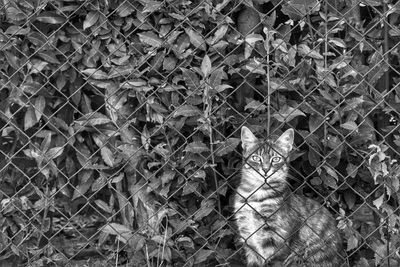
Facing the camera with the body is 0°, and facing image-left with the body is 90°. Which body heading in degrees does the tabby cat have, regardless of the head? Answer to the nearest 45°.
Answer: approximately 45°
